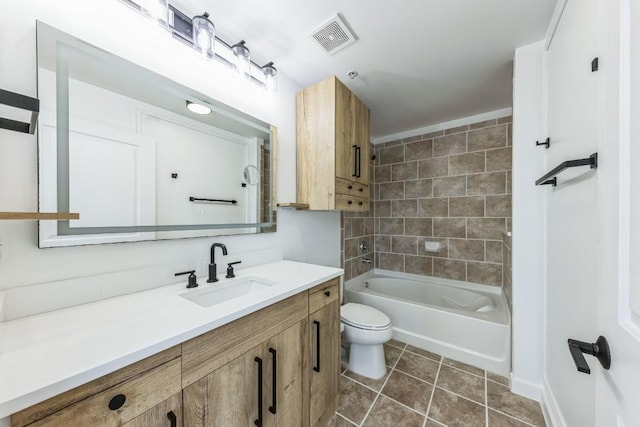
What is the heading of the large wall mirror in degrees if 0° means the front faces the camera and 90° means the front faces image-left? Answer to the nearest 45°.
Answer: approximately 315°

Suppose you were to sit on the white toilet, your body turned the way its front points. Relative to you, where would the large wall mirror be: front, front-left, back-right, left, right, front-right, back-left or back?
right

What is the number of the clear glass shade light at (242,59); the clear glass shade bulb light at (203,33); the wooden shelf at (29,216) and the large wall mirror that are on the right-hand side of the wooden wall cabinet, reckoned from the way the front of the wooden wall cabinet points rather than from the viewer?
4

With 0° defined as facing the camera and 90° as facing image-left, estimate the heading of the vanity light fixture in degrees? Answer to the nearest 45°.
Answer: approximately 315°

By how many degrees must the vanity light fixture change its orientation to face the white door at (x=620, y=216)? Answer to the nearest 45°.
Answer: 0° — it already faces it

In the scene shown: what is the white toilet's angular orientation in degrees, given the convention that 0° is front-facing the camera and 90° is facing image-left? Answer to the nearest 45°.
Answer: approximately 315°

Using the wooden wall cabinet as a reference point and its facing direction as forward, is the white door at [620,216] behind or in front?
in front

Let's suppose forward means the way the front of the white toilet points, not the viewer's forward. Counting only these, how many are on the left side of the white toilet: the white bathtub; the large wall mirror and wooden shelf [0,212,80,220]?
1

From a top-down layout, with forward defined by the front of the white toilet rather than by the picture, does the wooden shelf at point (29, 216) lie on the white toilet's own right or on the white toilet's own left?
on the white toilet's own right

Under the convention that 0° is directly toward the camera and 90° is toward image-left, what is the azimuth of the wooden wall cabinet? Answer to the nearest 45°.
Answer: approximately 315°
